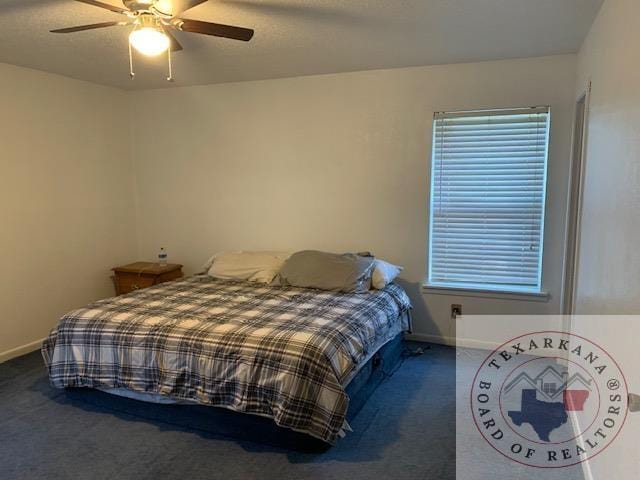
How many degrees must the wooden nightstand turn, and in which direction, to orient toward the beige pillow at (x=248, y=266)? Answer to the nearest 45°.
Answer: approximately 90° to its left

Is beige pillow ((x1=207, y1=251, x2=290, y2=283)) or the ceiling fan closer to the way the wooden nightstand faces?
the ceiling fan

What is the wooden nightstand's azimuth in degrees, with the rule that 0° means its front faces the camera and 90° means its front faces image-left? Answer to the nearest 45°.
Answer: approximately 45°

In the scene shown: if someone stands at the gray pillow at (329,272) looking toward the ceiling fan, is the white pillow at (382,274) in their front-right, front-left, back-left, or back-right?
back-left

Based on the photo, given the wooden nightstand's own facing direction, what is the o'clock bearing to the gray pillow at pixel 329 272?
The gray pillow is roughly at 9 o'clock from the wooden nightstand.

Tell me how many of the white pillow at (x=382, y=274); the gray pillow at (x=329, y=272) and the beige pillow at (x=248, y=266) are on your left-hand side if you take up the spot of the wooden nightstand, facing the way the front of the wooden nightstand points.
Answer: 3

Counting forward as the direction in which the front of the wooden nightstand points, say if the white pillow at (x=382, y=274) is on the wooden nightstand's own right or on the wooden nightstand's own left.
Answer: on the wooden nightstand's own left

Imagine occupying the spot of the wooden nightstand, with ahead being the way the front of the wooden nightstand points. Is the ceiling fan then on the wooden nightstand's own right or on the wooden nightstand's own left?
on the wooden nightstand's own left
